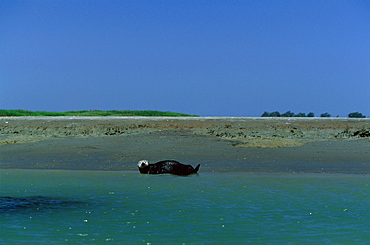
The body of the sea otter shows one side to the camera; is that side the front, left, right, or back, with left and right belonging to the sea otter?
left
